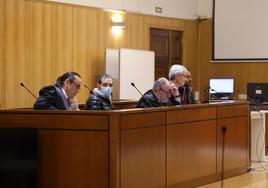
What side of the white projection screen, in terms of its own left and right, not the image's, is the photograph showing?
front

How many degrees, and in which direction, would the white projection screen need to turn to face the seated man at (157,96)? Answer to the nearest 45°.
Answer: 0° — it already faces them

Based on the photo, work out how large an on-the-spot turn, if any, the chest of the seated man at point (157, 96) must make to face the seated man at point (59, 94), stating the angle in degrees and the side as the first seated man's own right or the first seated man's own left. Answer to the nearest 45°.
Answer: approximately 135° to the first seated man's own right
